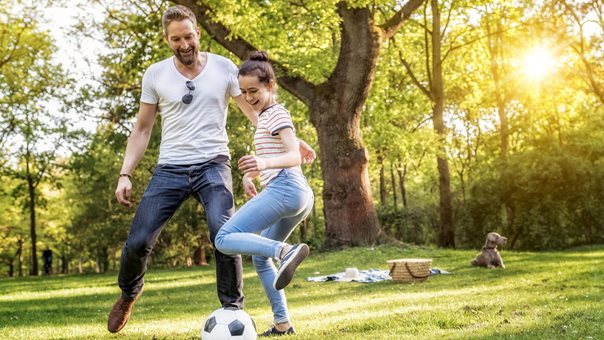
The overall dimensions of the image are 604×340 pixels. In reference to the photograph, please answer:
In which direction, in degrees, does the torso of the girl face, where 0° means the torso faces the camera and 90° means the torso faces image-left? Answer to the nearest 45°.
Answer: approximately 90°

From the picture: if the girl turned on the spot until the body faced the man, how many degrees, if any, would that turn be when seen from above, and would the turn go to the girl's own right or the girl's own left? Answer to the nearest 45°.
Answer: approximately 45° to the girl's own right
